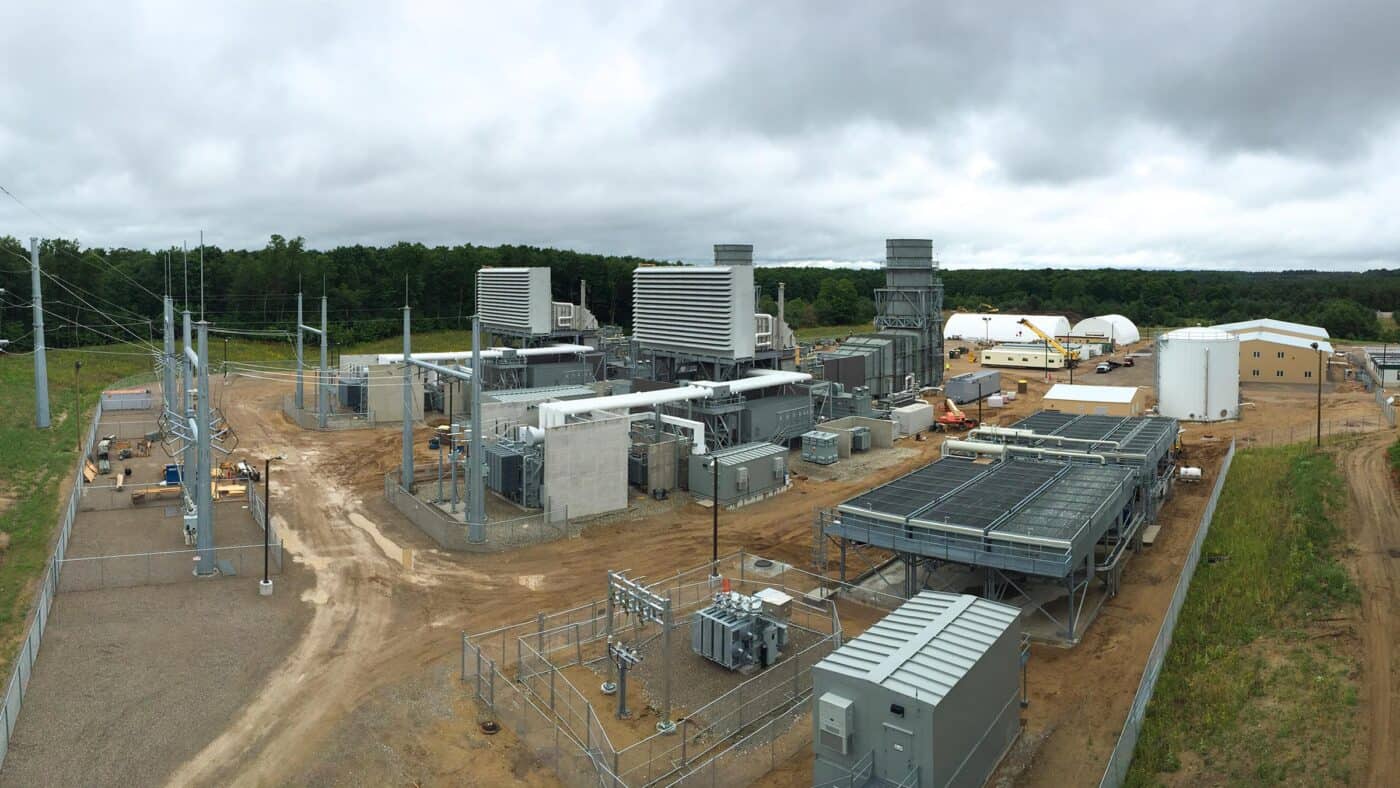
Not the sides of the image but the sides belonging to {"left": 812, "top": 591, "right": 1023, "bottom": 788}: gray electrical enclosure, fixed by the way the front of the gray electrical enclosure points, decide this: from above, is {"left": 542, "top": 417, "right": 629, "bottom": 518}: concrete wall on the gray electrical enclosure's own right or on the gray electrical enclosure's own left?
on the gray electrical enclosure's own right

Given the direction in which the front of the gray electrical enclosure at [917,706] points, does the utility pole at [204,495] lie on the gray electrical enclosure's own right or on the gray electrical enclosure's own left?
on the gray electrical enclosure's own right

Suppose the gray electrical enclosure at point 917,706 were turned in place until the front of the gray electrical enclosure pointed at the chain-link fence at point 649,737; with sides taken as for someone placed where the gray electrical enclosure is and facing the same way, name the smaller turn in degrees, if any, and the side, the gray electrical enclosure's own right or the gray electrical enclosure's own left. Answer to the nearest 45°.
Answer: approximately 90° to the gray electrical enclosure's own right

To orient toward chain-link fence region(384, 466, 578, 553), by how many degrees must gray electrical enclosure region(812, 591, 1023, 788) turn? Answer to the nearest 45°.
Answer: approximately 90° to its right

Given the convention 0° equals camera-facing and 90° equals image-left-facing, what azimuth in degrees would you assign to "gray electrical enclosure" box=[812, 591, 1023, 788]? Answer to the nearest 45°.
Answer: approximately 45°

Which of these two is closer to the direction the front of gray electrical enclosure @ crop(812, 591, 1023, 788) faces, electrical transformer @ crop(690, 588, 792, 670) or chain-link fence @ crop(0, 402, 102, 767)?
the chain-link fence

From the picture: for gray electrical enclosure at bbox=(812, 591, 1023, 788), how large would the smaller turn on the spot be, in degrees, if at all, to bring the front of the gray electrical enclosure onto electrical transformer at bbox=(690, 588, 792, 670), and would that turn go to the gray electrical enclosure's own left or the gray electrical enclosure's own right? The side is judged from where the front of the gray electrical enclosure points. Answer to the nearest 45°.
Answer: approximately 90° to the gray electrical enclosure's own right

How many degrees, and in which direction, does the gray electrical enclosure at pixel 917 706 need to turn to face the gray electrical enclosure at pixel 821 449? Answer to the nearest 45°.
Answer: approximately 135° to its right
